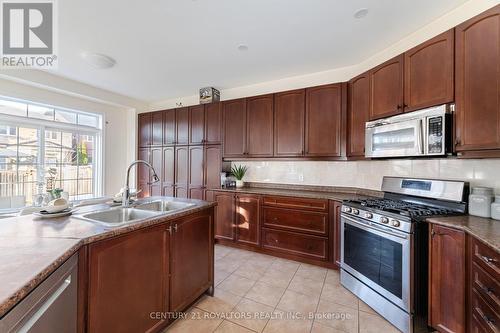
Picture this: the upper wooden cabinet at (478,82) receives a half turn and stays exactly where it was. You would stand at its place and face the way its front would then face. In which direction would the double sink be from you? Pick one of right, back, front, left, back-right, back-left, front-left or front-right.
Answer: back

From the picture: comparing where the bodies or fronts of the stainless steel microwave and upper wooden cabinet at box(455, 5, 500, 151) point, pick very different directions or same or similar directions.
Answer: same or similar directions

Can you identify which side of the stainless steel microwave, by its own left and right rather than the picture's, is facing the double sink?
front

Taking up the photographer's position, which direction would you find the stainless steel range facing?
facing the viewer and to the left of the viewer

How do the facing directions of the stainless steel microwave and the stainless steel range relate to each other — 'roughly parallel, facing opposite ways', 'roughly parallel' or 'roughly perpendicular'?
roughly parallel

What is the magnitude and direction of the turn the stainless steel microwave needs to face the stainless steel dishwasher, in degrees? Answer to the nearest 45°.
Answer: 0° — it already faces it

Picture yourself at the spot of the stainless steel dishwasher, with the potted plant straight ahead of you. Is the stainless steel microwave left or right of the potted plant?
right

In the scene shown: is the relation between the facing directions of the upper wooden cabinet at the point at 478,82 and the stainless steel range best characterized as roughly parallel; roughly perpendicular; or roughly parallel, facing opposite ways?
roughly parallel

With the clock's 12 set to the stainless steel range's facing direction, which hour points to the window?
The window is roughly at 1 o'clock from the stainless steel range.

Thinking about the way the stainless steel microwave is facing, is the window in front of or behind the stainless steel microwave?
in front

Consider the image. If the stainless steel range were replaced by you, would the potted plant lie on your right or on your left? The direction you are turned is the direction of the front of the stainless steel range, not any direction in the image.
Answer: on your right
